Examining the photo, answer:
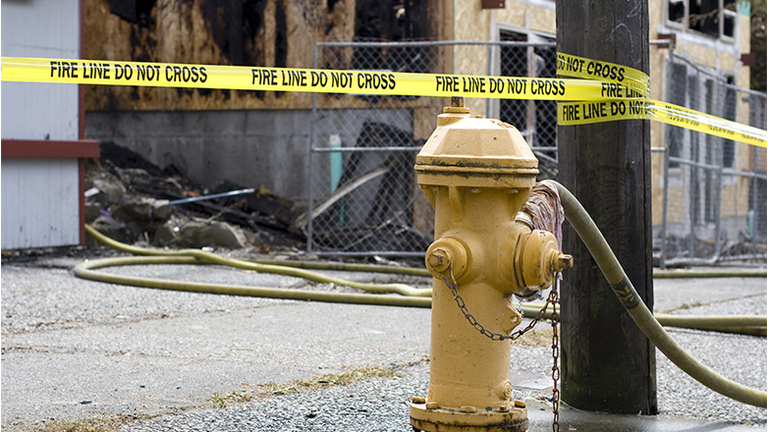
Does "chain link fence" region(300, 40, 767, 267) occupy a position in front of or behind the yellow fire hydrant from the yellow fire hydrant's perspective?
behind

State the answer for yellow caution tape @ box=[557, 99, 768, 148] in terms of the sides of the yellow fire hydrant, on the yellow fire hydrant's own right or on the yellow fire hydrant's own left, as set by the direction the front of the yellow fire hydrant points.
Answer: on the yellow fire hydrant's own left

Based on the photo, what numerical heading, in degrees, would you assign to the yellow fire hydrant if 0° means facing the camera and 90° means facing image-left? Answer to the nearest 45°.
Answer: approximately 315°
